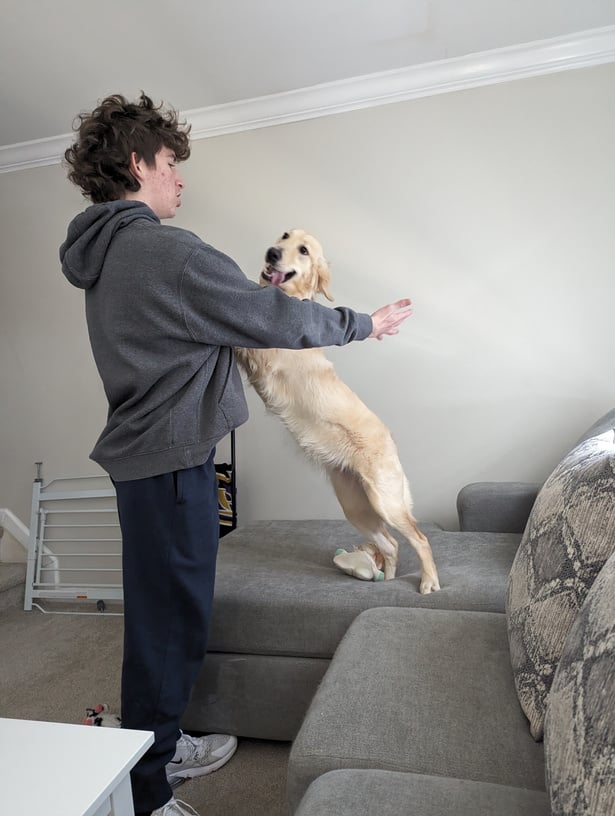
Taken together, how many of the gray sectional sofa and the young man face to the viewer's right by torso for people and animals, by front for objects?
1

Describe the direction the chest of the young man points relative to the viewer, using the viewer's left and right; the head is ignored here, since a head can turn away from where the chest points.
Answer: facing to the right of the viewer

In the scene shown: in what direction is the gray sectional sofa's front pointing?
to the viewer's left

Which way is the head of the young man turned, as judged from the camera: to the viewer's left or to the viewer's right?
to the viewer's right

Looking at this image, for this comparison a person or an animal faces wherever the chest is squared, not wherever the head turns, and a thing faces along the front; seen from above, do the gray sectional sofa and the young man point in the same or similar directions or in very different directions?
very different directions
